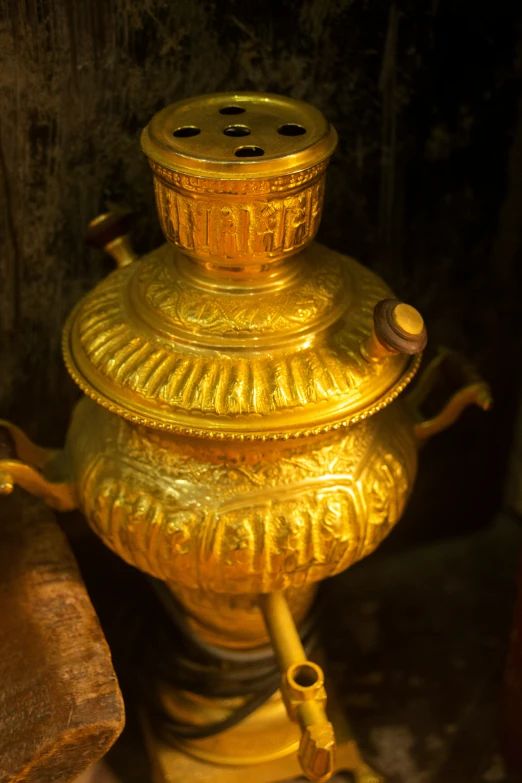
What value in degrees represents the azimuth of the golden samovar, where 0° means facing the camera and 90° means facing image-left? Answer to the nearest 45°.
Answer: approximately 315°
